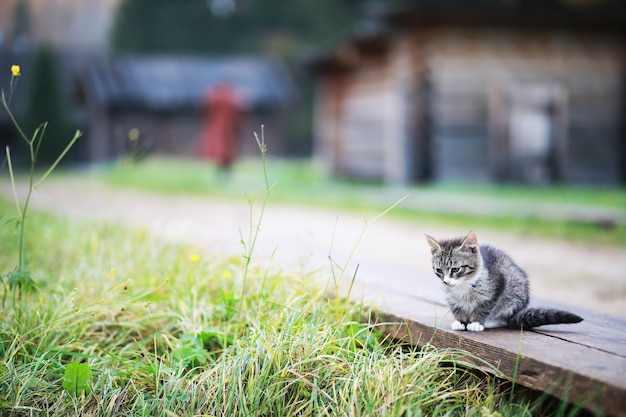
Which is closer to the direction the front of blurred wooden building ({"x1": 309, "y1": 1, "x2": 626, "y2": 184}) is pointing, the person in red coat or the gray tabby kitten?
the gray tabby kitten

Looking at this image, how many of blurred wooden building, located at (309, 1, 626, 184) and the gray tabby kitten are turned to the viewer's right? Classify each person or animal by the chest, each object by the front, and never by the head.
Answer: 0

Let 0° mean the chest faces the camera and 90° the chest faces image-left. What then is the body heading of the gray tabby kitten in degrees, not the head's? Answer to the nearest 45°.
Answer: approximately 45°

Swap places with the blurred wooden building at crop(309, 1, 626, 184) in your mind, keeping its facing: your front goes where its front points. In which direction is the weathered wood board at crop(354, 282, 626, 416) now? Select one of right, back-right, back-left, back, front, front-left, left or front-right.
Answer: front

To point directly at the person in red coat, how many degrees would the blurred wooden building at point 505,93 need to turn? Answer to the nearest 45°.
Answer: approximately 90° to its right

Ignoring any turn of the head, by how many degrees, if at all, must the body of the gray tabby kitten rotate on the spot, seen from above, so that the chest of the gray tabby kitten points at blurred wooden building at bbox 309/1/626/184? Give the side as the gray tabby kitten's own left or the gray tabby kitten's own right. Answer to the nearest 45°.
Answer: approximately 135° to the gray tabby kitten's own right

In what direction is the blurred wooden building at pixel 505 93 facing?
toward the camera

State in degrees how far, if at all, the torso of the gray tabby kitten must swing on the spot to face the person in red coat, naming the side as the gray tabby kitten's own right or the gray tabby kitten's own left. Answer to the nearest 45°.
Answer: approximately 90° to the gray tabby kitten's own right

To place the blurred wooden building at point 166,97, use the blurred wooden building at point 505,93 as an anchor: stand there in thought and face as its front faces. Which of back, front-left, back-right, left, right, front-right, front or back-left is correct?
back-right

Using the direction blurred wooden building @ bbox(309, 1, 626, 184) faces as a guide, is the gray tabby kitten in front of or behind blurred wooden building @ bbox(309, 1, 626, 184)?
in front
